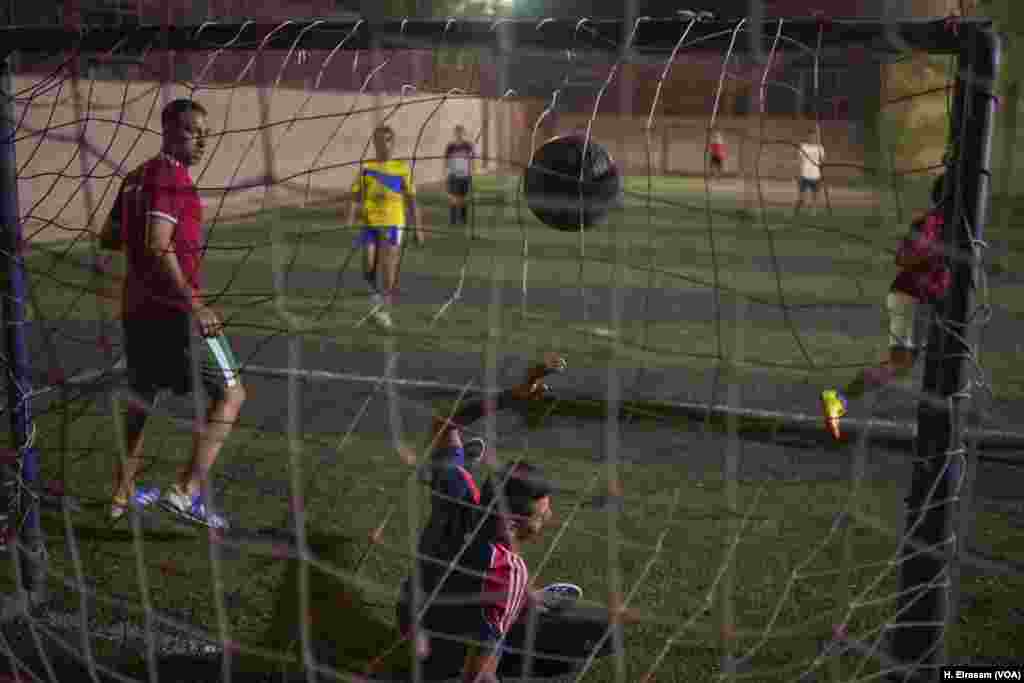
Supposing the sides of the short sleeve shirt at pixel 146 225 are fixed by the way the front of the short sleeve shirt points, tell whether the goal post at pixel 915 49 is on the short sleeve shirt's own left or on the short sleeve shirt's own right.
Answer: on the short sleeve shirt's own right

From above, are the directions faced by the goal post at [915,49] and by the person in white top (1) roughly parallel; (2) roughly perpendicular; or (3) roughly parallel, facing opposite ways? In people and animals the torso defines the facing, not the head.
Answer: roughly parallel, facing opposite ways

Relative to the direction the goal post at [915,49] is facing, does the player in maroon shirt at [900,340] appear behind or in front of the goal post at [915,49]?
in front

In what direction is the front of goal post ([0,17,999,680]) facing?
away from the camera

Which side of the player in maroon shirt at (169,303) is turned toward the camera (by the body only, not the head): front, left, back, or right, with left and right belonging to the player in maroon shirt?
right

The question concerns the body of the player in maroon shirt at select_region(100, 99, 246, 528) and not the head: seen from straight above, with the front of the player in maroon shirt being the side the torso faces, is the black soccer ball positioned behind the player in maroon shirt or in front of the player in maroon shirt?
in front

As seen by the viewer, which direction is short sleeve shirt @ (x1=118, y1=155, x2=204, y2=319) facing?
to the viewer's right

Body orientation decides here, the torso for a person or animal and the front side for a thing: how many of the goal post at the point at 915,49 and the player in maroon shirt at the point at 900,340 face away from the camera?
1

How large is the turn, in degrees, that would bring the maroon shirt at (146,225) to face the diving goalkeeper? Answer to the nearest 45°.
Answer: approximately 45° to its right

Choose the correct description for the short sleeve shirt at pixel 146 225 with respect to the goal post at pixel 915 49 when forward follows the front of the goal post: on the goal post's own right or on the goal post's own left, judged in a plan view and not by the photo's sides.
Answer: on the goal post's own left

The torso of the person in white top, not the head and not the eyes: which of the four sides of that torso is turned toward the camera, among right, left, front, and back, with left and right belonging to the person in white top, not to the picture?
front
